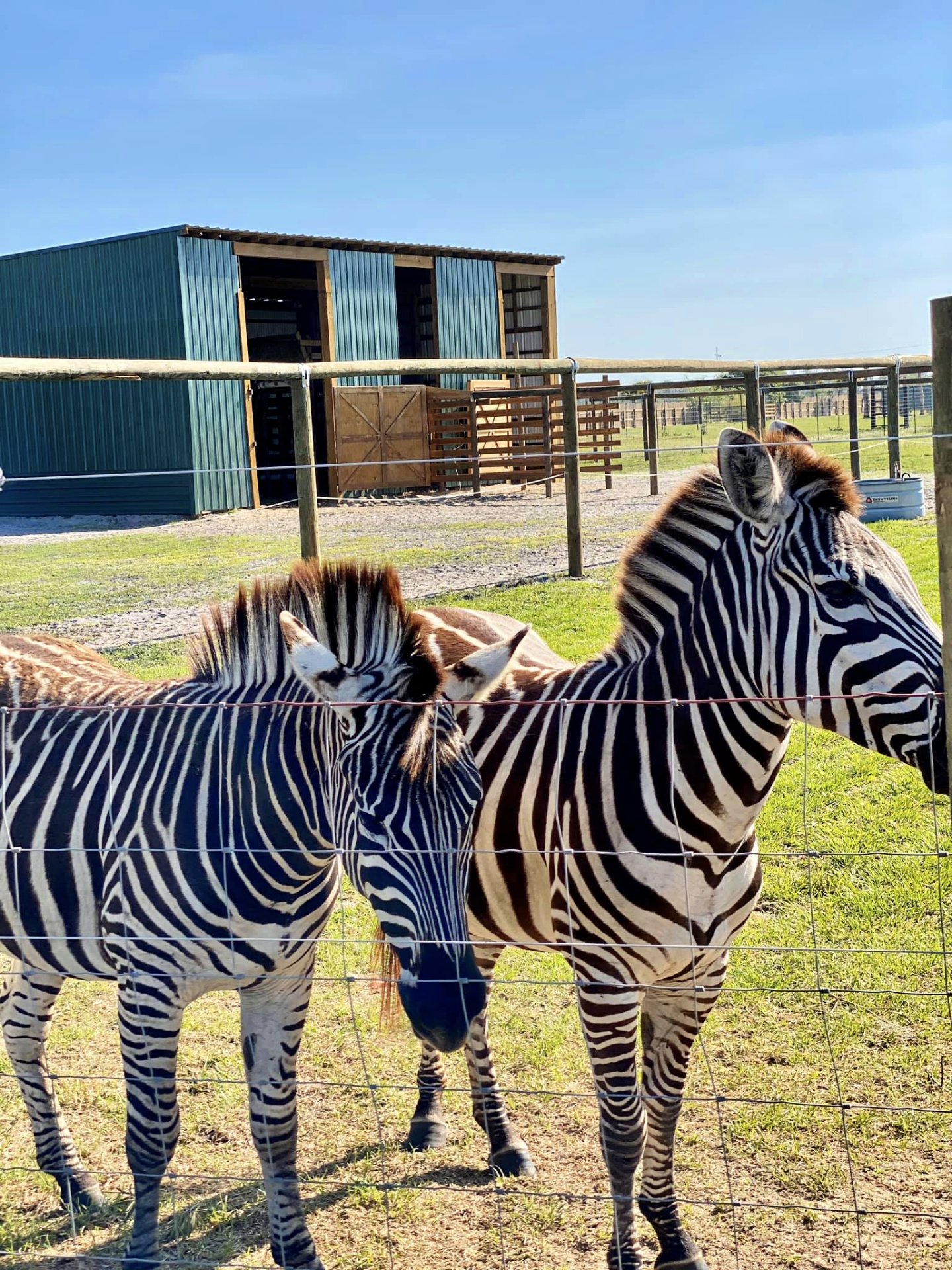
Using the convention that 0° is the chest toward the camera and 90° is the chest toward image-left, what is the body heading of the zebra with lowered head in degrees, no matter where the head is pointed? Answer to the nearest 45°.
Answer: approximately 315°

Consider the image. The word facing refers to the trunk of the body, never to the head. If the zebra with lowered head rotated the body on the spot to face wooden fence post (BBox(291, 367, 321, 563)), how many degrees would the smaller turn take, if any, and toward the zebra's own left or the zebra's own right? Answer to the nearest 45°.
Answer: approximately 135° to the zebra's own left

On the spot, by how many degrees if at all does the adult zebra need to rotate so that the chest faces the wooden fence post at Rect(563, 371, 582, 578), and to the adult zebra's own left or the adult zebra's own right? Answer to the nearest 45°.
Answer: approximately 135° to the adult zebra's own left

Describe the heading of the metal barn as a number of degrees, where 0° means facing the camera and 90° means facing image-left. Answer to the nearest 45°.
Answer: approximately 315°

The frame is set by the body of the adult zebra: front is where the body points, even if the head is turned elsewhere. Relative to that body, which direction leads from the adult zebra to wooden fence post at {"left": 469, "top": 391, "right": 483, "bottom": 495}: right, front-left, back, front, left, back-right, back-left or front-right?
back-left

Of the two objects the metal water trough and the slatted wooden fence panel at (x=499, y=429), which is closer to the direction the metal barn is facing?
the metal water trough

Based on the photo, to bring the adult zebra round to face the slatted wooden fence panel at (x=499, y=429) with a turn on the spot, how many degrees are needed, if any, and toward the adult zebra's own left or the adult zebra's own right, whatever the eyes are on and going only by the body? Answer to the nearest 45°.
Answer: approximately 135° to the adult zebra's own left
